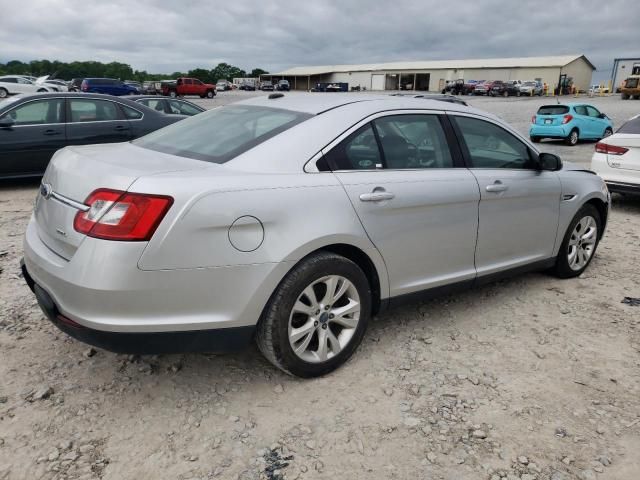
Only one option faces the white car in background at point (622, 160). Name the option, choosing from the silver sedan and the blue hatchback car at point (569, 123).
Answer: the silver sedan

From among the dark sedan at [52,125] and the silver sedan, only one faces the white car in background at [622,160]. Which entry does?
the silver sedan

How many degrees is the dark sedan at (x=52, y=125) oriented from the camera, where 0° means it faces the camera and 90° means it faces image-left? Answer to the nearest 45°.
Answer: approximately 90°

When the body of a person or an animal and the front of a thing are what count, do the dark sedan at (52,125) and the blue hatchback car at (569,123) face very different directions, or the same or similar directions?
very different directions

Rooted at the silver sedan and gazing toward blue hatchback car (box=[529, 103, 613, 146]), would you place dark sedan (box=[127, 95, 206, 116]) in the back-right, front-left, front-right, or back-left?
front-left

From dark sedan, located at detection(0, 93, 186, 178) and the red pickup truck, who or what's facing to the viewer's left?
the dark sedan

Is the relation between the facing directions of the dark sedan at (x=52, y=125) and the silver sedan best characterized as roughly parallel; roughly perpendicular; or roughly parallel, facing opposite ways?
roughly parallel, facing opposite ways

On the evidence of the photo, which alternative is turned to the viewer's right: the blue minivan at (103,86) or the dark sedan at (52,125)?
the blue minivan

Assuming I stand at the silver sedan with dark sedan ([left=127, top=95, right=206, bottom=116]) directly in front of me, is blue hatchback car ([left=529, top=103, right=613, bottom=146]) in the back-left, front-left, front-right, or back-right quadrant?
front-right

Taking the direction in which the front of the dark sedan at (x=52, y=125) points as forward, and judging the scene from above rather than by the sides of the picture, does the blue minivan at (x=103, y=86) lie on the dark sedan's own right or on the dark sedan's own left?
on the dark sedan's own right

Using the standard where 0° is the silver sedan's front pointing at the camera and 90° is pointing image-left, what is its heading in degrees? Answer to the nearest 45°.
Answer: approximately 225°

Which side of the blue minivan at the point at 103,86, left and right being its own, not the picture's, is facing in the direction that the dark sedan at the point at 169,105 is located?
right

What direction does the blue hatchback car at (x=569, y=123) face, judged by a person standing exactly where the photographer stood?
facing away from the viewer and to the right of the viewer

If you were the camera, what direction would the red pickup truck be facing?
facing to the right of the viewer

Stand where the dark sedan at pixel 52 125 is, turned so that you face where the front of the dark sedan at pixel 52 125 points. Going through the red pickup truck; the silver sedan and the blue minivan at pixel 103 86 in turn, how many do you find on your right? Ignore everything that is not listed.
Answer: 2
